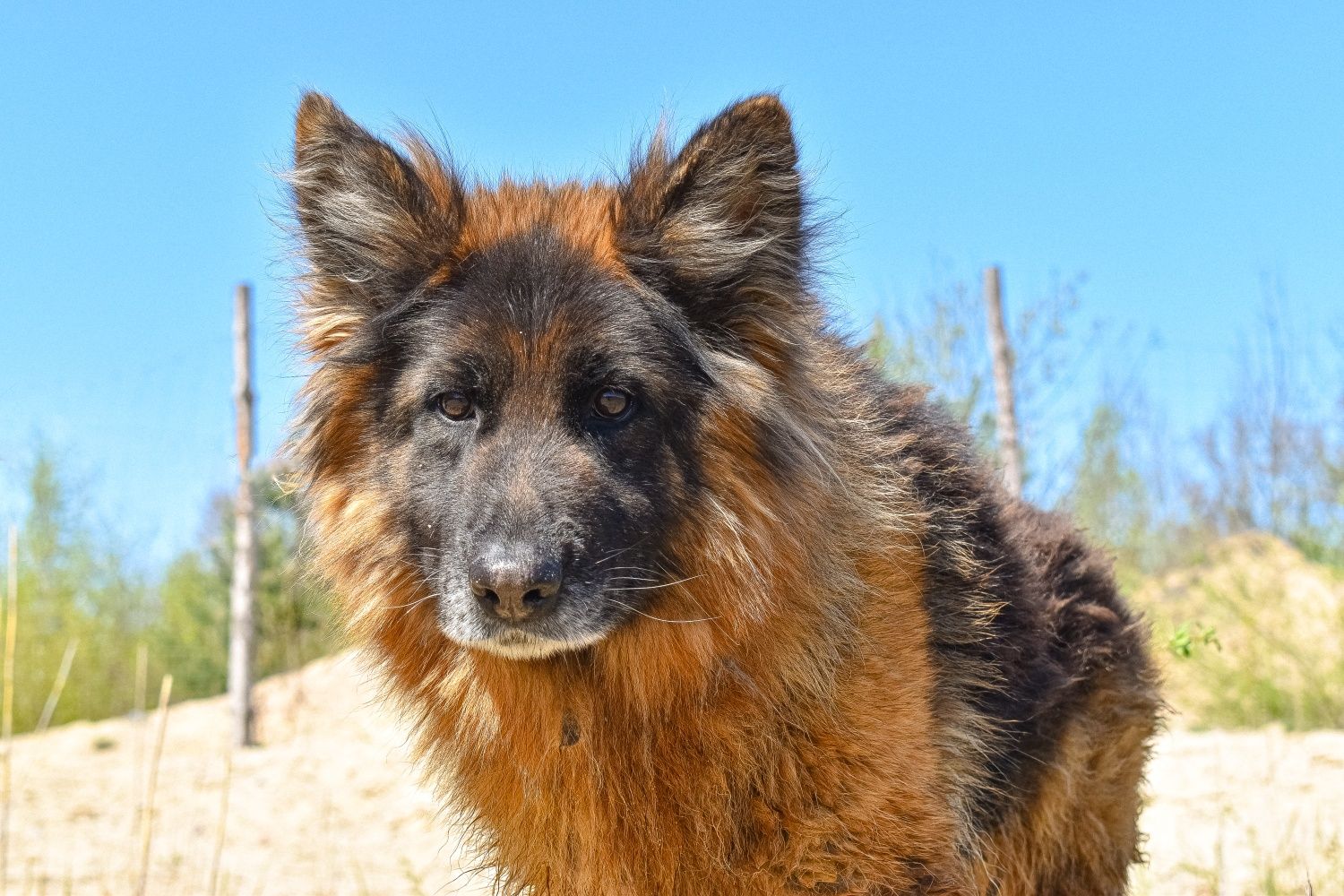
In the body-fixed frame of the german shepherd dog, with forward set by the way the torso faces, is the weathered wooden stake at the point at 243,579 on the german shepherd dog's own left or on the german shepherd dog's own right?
on the german shepherd dog's own right

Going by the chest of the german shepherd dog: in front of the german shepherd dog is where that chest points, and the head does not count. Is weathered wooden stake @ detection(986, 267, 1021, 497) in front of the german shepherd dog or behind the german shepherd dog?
behind

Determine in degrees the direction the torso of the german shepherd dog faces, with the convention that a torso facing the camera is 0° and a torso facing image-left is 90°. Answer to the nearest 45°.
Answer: approximately 45°
